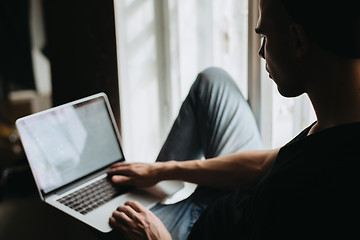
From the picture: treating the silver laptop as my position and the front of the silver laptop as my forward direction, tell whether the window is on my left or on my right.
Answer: on my left

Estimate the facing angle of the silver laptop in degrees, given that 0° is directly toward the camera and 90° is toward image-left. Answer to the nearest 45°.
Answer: approximately 315°
